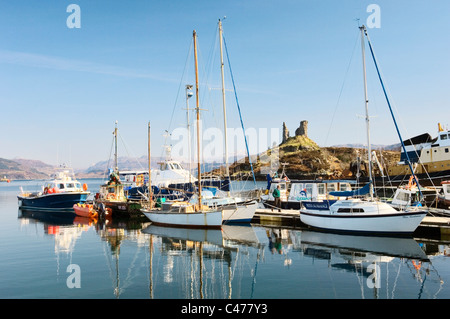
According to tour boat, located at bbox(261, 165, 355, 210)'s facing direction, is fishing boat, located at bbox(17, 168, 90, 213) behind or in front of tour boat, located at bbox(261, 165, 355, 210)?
in front

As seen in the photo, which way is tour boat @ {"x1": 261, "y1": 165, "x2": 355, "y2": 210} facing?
to the viewer's left

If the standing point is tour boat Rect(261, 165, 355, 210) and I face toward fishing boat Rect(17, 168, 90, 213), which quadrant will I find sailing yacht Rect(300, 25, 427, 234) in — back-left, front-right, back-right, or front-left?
back-left
